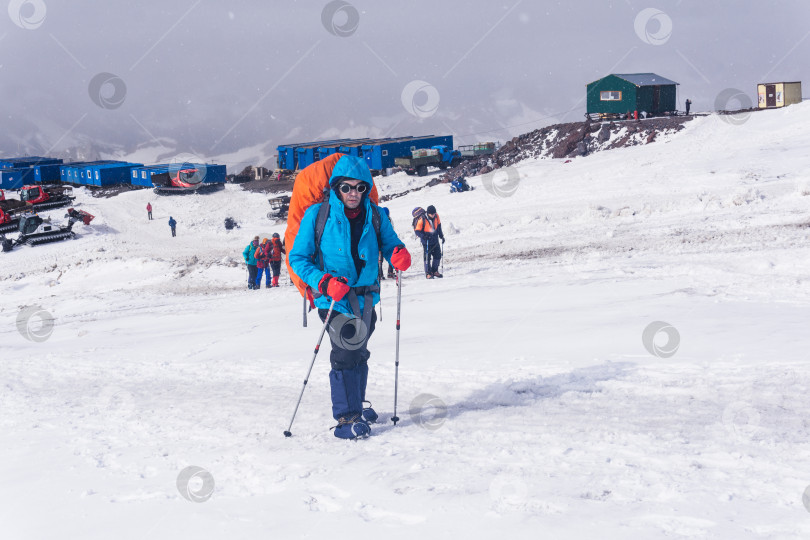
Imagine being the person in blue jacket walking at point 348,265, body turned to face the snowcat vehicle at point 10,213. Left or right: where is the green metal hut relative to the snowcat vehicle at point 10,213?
right

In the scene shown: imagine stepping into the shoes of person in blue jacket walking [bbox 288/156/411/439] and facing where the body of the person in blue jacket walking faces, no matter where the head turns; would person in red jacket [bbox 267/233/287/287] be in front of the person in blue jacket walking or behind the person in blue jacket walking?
behind

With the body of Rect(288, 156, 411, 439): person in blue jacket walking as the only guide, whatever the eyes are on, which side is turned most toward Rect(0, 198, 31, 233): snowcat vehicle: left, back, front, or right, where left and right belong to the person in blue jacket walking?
back

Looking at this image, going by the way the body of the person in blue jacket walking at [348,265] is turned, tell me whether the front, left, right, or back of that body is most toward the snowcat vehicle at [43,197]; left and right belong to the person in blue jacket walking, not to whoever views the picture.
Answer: back

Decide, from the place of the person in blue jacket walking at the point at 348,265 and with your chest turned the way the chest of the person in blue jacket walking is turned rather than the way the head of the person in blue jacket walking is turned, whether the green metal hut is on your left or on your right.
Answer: on your left

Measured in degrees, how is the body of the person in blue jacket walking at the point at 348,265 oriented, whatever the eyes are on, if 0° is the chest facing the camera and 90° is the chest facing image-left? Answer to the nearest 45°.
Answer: approximately 315°

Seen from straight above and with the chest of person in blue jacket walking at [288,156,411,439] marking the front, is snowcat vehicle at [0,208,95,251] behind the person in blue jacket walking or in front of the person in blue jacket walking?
behind

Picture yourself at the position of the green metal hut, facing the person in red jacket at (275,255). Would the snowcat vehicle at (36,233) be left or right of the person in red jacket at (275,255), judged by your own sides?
right
